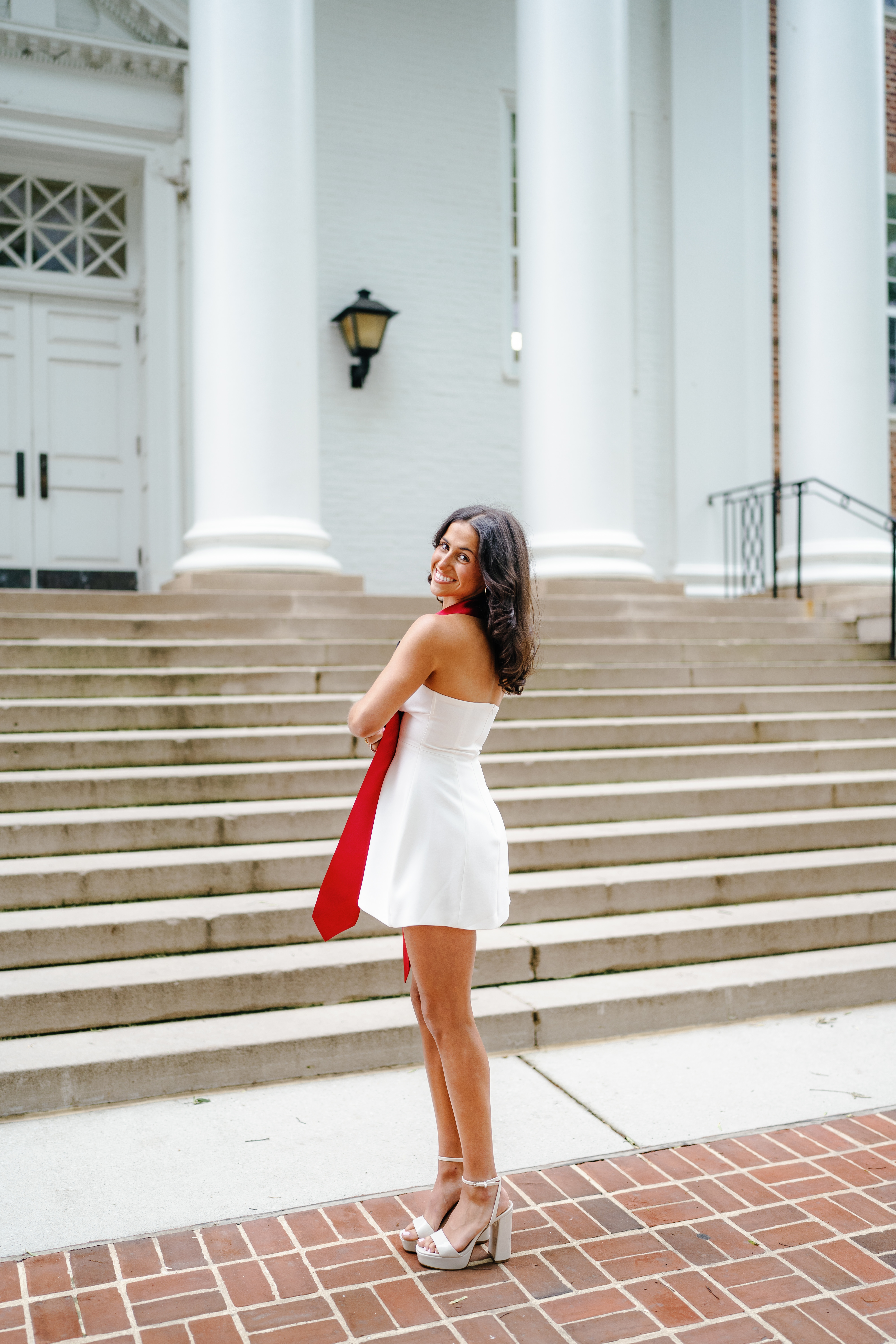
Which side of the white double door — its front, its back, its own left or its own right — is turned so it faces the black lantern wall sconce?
left

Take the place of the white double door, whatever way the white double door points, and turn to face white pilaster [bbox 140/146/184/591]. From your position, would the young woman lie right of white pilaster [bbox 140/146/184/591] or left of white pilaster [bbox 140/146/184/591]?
right

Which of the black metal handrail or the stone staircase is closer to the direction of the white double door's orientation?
the stone staircase

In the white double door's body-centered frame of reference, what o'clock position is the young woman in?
The young woman is roughly at 12 o'clock from the white double door.

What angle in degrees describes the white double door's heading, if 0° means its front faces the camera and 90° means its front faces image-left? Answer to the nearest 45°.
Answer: approximately 0°

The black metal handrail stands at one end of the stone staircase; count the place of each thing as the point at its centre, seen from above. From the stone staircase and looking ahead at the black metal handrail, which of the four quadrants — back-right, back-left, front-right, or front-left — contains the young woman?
back-right

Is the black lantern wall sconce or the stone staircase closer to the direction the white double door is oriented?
the stone staircase

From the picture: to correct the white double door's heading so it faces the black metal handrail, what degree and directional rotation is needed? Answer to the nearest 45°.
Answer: approximately 90° to its left

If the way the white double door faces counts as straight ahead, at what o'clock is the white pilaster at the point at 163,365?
The white pilaster is roughly at 10 o'clock from the white double door.
